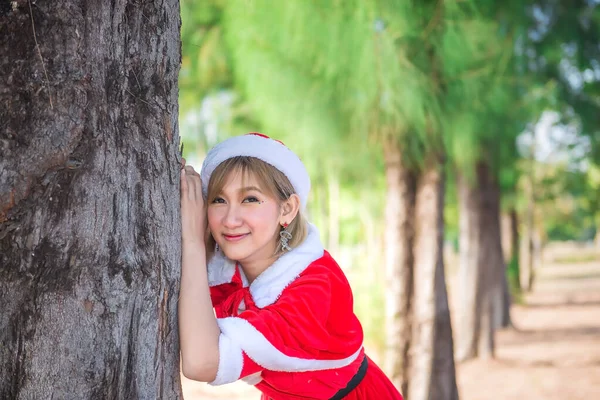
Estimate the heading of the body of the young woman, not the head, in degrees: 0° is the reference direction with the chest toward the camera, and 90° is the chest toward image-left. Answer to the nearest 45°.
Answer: approximately 45°

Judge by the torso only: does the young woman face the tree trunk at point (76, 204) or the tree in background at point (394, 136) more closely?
the tree trunk

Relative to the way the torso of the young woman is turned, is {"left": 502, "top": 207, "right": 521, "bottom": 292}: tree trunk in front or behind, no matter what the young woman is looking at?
behind

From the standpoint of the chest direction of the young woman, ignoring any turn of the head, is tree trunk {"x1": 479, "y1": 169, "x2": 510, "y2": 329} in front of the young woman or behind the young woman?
behind

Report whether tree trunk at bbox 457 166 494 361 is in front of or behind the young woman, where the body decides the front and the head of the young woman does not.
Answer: behind

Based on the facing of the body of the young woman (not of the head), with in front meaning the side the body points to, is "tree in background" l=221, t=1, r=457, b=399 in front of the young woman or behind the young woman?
behind
